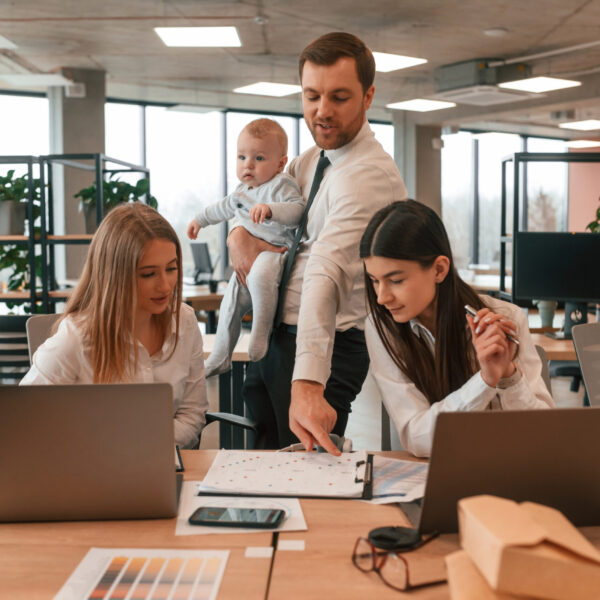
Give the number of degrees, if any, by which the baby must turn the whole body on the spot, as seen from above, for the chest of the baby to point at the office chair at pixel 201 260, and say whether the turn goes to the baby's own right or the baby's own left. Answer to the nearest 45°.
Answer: approximately 135° to the baby's own right

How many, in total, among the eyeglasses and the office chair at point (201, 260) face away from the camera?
0

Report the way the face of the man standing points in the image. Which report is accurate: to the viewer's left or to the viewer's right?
to the viewer's left

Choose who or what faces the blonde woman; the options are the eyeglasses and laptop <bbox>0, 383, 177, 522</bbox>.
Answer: the laptop

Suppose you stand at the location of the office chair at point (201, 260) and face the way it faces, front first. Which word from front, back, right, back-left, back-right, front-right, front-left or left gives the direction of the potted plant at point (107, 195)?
front-right

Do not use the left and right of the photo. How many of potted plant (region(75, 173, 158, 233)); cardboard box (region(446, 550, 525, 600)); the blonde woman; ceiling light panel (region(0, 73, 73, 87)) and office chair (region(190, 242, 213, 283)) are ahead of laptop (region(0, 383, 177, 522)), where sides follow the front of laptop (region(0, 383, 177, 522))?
4

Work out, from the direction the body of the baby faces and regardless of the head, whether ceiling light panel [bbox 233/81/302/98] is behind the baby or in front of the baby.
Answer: behind

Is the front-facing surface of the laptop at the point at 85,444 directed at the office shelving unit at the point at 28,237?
yes

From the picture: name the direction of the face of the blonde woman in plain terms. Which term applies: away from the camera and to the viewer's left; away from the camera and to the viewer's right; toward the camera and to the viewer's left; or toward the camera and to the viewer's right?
toward the camera and to the viewer's right

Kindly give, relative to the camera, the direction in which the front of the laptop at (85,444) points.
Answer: facing away from the viewer

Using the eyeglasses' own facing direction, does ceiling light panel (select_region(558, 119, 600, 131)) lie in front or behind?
behind

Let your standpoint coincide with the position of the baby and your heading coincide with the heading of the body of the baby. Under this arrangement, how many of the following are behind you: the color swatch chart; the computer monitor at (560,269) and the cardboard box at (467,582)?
1

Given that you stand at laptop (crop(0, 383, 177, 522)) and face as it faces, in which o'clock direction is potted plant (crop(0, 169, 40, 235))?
The potted plant is roughly at 12 o'clock from the laptop.
